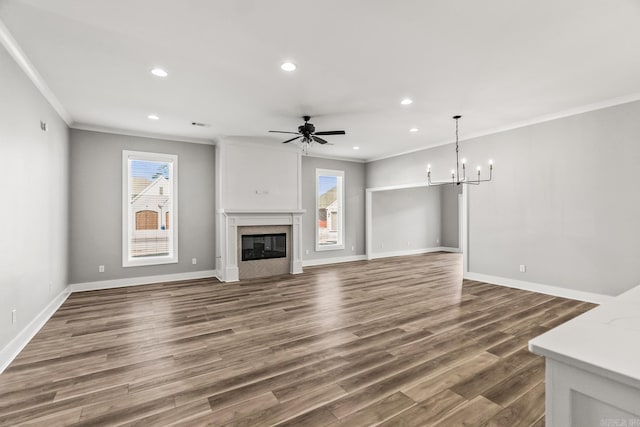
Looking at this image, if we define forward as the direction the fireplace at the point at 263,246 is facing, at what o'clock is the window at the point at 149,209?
The window is roughly at 3 o'clock from the fireplace.

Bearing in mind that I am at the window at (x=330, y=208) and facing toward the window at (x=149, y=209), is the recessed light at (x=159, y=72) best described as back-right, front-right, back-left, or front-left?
front-left

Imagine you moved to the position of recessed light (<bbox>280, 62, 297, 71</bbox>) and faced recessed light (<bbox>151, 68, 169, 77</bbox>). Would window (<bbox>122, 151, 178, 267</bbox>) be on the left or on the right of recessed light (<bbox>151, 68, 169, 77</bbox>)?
right

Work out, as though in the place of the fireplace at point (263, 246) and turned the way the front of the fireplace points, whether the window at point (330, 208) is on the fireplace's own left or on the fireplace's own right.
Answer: on the fireplace's own left

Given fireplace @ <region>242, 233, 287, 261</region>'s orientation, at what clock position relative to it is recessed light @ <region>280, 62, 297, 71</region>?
The recessed light is roughly at 12 o'clock from the fireplace.

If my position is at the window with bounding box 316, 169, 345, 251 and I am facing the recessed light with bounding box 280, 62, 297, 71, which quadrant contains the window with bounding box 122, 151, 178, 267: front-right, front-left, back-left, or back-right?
front-right

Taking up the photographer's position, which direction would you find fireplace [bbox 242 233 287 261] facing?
facing the viewer

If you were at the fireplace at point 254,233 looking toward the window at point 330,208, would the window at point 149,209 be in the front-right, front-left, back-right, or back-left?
back-left

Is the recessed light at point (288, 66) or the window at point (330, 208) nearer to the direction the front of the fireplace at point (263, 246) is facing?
the recessed light

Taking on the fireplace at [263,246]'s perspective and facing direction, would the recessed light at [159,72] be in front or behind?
in front

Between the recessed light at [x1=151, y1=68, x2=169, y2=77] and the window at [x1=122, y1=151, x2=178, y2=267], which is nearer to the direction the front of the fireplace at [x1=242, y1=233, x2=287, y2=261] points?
the recessed light
